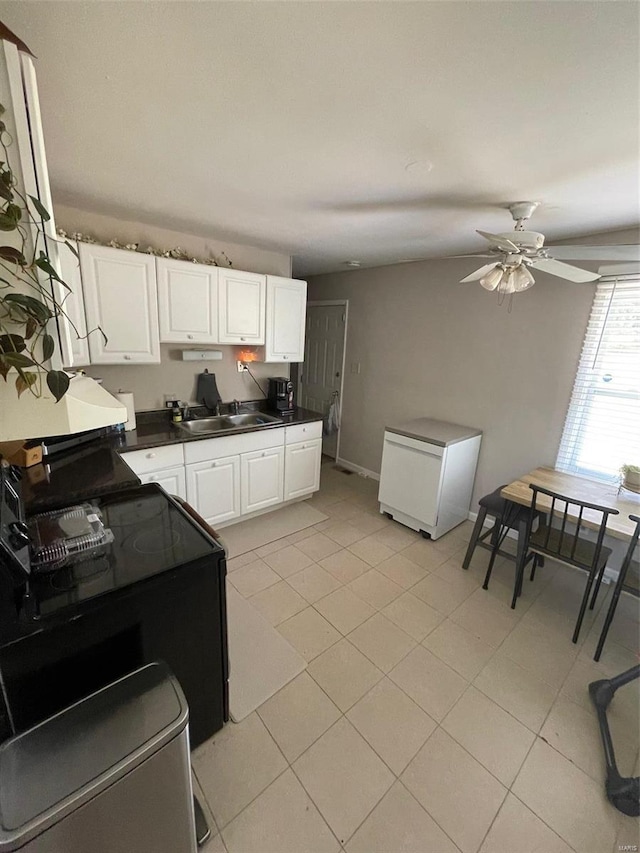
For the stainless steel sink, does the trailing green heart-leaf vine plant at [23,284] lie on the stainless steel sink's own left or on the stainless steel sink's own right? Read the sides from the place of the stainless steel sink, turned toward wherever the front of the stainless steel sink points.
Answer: on the stainless steel sink's own right

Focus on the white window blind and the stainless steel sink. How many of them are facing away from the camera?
0

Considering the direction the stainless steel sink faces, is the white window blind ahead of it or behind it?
ahead

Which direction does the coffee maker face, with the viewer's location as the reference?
facing the viewer and to the right of the viewer

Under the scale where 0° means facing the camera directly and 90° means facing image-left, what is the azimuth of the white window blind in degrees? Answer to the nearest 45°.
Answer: approximately 45°

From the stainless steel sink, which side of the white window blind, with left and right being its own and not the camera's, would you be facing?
front

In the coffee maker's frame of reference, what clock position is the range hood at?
The range hood is roughly at 2 o'clock from the coffee maker.

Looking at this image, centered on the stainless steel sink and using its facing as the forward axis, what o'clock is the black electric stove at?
The black electric stove is roughly at 2 o'clock from the stainless steel sink.

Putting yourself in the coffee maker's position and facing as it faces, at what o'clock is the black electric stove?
The black electric stove is roughly at 2 o'clock from the coffee maker.

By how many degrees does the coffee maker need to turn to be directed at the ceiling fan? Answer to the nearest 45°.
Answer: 0° — it already faces it

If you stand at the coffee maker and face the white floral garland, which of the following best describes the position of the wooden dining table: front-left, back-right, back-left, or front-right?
back-left

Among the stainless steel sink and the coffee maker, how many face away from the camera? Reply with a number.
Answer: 0
